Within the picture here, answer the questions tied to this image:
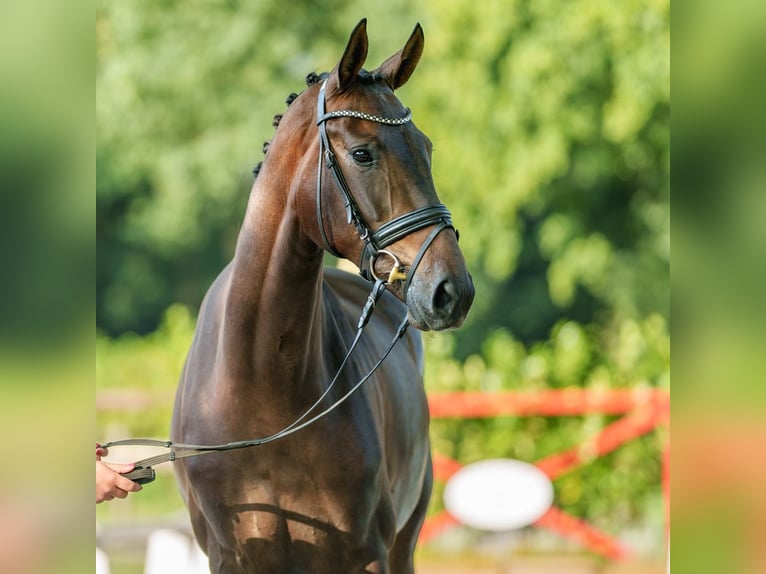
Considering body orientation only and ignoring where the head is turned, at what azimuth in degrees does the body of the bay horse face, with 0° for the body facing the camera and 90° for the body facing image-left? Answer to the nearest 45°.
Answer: approximately 0°
